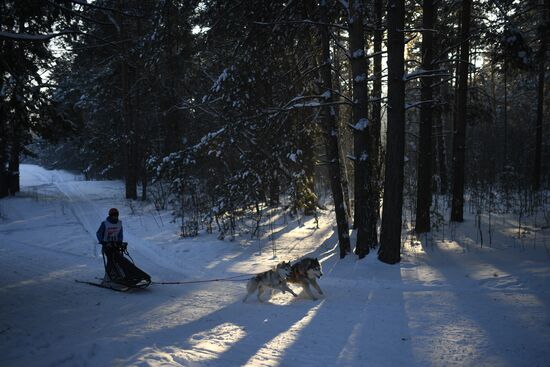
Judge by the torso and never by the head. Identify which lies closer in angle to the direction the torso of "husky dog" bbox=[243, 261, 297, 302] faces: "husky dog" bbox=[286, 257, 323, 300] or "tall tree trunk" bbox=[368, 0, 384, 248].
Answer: the husky dog

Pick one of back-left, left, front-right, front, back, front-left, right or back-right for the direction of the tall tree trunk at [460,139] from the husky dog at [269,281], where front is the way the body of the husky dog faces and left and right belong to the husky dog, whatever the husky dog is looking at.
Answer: front-left

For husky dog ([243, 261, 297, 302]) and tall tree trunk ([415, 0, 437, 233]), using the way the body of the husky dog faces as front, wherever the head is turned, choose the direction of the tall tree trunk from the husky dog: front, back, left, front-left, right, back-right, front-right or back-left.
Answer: front-left

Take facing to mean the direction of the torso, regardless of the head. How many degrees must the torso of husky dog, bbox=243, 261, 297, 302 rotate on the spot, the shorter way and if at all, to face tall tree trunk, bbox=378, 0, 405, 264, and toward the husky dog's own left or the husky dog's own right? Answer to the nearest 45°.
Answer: approximately 45° to the husky dog's own left

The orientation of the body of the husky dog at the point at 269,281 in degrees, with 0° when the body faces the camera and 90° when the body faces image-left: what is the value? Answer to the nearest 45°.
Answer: approximately 270°

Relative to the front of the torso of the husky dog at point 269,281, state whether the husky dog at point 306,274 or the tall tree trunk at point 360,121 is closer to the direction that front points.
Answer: the husky dog

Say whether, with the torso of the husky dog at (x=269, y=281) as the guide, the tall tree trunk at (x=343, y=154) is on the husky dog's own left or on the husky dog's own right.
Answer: on the husky dog's own left

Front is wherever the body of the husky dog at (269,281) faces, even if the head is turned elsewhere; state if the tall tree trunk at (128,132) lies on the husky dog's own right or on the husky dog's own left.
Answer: on the husky dog's own left
